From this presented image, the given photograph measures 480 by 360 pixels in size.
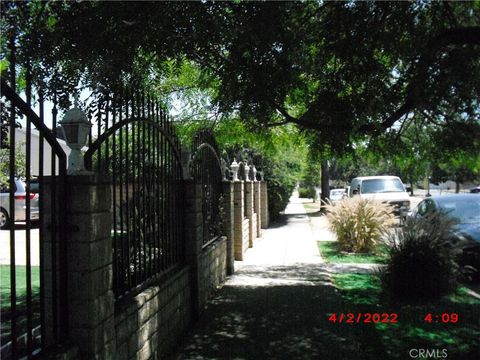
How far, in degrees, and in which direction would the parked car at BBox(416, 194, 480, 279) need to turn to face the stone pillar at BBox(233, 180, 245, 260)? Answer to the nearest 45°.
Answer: approximately 135° to its right

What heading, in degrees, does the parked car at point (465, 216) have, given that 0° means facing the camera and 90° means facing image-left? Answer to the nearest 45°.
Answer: approximately 315°

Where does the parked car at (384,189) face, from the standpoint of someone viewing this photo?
facing the viewer and to the right of the viewer

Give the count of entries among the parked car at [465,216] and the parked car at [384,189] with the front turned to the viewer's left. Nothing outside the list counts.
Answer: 0

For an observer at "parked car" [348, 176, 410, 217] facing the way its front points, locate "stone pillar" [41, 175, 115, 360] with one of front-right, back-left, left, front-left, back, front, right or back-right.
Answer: front-right

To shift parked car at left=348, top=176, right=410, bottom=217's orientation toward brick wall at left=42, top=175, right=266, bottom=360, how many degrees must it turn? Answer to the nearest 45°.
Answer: approximately 45° to its right

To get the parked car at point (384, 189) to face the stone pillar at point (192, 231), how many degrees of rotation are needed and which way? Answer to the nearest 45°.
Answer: approximately 45° to its right

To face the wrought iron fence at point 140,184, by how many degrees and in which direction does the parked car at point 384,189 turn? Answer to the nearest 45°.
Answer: approximately 45° to its right

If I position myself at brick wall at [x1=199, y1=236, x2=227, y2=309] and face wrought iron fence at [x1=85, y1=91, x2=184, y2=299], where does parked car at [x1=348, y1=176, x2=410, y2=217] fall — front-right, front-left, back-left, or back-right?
back-left

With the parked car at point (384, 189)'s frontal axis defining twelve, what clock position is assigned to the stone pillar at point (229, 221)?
The stone pillar is roughly at 2 o'clock from the parked car.

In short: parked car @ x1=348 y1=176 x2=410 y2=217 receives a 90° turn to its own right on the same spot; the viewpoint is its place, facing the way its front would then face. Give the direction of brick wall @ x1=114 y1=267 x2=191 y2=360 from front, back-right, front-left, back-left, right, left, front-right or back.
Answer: front-left

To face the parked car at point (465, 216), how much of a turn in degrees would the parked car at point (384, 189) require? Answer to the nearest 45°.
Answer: approximately 45° to its right

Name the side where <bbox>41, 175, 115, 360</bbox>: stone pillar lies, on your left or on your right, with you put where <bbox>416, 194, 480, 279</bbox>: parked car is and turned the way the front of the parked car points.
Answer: on your right
